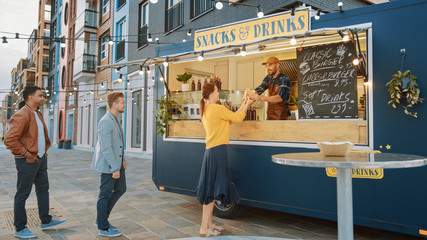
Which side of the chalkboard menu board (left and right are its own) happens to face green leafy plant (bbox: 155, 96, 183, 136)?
right

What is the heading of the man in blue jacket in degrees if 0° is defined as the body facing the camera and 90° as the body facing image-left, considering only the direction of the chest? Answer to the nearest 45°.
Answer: approximately 270°

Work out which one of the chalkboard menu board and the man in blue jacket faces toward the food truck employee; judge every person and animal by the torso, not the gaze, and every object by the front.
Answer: the man in blue jacket

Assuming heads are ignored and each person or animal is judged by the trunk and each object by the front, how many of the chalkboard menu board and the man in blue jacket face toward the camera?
1

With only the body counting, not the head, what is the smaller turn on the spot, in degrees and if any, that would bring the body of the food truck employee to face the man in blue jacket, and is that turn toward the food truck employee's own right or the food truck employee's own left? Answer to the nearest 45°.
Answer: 0° — they already face them

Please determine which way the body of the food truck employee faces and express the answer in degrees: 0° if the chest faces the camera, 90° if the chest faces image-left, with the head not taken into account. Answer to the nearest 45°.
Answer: approximately 45°

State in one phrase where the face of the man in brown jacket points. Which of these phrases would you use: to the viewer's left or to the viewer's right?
to the viewer's right

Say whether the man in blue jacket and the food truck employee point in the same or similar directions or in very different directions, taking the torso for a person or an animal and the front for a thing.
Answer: very different directions

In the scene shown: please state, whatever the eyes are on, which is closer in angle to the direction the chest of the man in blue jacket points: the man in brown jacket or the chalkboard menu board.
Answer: the chalkboard menu board
